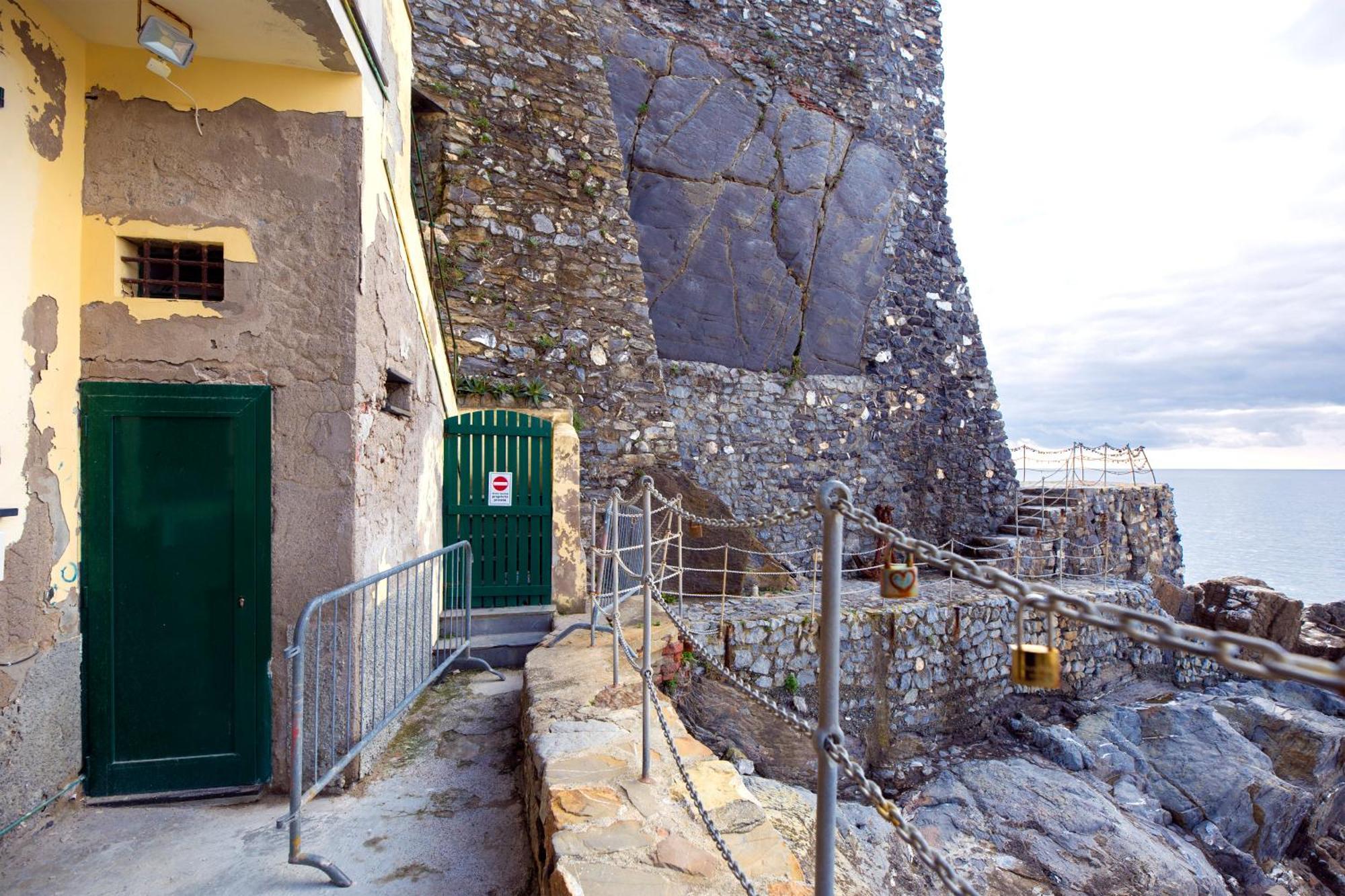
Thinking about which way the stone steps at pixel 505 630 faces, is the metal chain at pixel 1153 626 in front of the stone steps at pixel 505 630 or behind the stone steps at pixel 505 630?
in front

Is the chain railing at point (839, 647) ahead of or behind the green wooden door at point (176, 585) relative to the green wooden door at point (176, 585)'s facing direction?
ahead

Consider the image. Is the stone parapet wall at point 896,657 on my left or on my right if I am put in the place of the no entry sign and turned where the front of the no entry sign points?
on my left

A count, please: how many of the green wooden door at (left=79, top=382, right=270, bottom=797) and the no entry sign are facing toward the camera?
2

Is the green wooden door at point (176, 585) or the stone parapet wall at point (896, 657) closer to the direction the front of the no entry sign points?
the green wooden door

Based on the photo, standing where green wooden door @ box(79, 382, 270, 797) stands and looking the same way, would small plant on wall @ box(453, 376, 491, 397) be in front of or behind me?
behind

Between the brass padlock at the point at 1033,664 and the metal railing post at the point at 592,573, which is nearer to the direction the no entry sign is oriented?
the brass padlock
